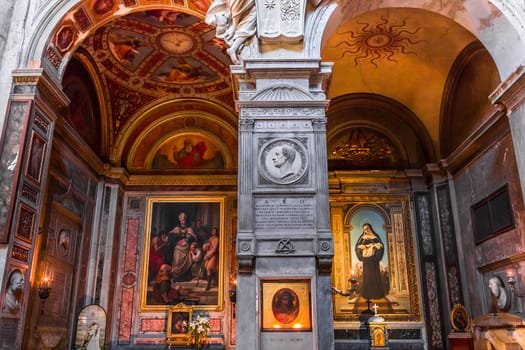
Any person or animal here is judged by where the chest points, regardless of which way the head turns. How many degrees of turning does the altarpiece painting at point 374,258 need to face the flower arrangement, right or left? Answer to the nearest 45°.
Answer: approximately 90° to its right

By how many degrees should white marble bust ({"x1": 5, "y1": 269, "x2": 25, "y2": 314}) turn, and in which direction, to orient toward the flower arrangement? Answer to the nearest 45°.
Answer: approximately 90° to its left

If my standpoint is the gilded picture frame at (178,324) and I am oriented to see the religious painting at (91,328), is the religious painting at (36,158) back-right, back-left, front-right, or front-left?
front-left

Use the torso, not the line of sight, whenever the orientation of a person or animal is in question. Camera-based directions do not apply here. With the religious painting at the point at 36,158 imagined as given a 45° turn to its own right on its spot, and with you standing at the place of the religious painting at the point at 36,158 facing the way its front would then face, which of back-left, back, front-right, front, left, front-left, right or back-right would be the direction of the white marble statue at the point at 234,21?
front-left

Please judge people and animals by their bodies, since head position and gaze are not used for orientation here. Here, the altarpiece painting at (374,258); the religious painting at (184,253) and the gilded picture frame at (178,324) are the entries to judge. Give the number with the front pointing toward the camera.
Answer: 3

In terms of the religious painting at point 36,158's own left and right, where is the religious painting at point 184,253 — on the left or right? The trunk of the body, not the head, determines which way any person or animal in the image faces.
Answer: on its left

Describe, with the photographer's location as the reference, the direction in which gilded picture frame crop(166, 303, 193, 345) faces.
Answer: facing the viewer

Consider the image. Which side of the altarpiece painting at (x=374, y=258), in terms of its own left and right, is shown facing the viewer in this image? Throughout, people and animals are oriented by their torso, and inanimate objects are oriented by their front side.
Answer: front

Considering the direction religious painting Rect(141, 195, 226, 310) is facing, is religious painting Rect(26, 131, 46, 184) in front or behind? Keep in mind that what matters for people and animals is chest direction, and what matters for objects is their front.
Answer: in front

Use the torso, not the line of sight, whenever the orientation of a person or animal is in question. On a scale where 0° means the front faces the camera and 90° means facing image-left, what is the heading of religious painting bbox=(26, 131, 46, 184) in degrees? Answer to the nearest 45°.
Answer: approximately 315°

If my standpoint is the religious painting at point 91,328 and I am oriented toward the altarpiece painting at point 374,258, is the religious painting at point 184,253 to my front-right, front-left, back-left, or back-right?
front-left

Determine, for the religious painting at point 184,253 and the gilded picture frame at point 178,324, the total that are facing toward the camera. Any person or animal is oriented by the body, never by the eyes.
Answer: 2

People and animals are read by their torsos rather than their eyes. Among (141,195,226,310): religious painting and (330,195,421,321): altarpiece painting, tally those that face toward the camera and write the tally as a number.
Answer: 2

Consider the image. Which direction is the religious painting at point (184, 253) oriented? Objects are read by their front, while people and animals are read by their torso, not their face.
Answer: toward the camera

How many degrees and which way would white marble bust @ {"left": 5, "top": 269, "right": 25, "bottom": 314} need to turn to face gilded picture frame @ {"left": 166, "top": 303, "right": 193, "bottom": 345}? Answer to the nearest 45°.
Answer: approximately 90° to its left

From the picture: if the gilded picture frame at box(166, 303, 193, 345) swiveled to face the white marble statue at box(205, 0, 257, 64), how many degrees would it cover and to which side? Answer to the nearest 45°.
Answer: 0° — it already faces it
